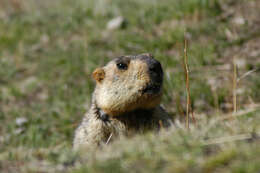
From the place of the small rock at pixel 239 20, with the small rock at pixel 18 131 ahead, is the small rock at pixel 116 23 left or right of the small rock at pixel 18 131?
right

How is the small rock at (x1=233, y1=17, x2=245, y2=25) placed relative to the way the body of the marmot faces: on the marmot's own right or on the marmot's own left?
on the marmot's own left

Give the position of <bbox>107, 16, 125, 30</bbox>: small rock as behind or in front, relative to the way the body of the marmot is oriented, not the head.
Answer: behind

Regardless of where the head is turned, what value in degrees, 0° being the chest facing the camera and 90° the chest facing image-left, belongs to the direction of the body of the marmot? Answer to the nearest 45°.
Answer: approximately 315°
